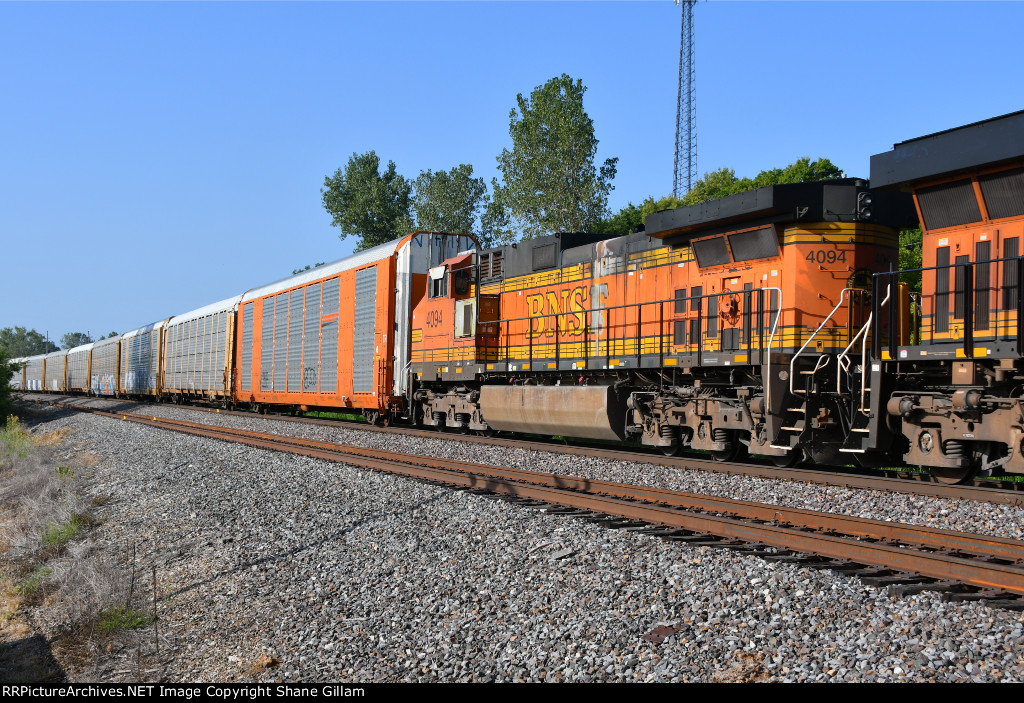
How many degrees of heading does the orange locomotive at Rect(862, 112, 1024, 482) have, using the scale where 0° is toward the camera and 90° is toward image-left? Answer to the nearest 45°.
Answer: approximately 315°

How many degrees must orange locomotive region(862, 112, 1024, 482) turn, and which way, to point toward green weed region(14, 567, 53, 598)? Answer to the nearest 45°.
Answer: approximately 90° to its right

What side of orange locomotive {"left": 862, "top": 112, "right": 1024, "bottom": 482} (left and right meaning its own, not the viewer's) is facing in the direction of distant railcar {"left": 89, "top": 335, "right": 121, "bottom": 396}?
back

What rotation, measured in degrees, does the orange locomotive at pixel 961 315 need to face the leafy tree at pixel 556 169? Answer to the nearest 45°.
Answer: approximately 180°

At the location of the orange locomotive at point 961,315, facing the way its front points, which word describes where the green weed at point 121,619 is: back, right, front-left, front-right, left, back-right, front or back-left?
right

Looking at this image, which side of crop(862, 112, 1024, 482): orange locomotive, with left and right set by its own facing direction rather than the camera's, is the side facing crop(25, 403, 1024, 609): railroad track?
right
